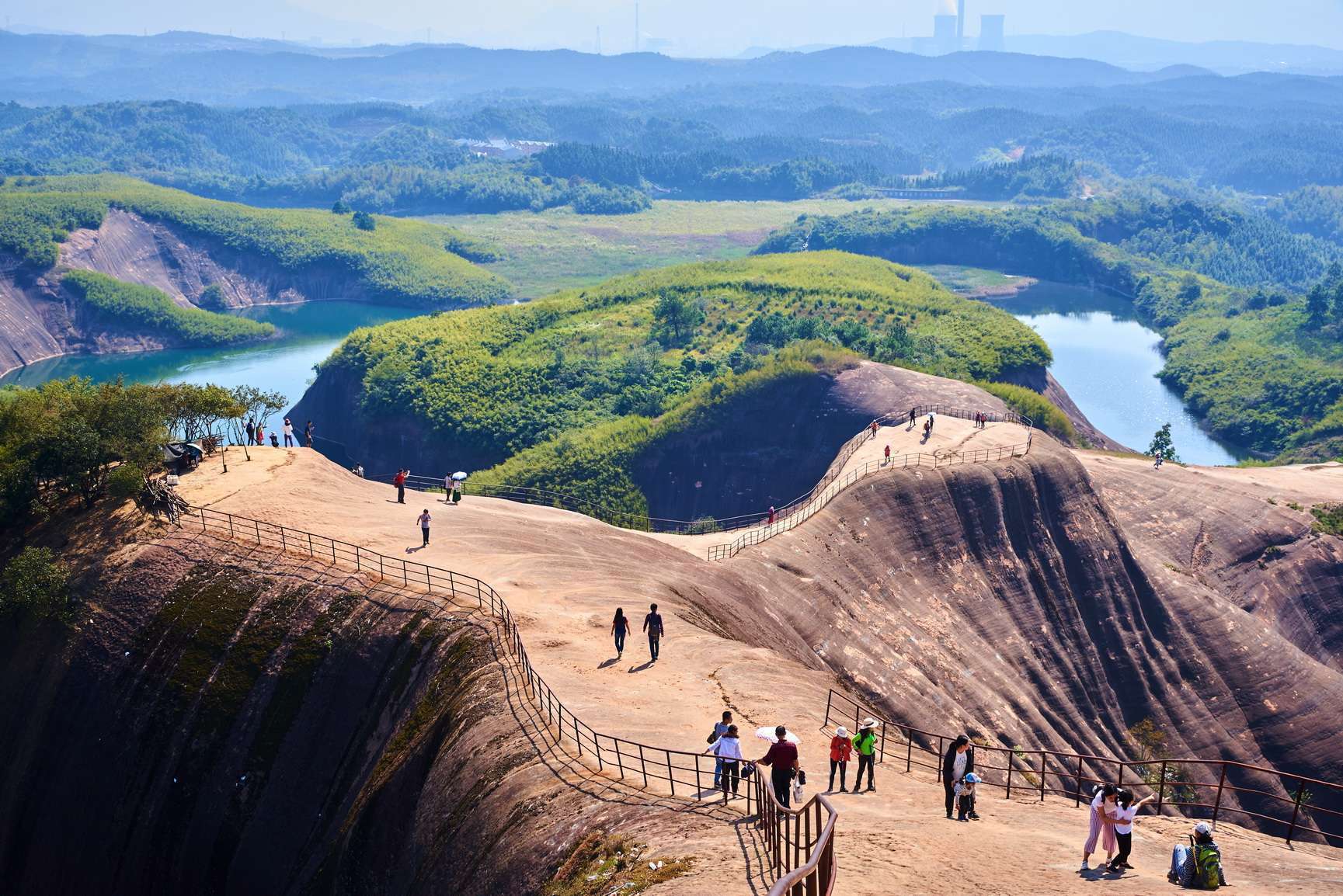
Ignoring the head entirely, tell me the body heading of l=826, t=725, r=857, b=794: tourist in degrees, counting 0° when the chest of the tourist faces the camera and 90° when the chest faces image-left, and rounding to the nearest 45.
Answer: approximately 0°

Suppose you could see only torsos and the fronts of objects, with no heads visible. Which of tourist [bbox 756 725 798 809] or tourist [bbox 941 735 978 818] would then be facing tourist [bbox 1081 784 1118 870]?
tourist [bbox 941 735 978 818]

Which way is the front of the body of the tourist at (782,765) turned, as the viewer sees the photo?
away from the camera

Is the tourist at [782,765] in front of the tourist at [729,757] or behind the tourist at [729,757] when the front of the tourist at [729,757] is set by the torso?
behind

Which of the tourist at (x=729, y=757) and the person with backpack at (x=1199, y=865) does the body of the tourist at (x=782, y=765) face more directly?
the tourist

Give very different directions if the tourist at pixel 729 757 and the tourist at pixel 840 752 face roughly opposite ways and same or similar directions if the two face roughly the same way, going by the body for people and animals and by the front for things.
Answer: very different directions

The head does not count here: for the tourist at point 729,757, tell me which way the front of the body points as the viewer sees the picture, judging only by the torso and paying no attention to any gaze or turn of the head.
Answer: away from the camera

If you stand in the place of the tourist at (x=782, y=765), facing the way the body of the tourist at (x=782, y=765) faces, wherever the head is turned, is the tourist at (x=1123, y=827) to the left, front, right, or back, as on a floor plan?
right
